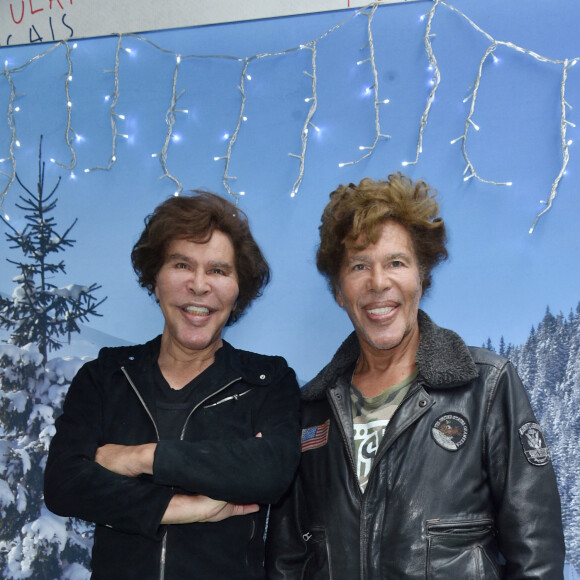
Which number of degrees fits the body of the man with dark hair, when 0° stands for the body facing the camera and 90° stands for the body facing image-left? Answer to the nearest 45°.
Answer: approximately 0°
